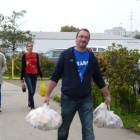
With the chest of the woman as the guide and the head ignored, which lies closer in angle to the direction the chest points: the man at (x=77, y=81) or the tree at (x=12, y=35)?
the man

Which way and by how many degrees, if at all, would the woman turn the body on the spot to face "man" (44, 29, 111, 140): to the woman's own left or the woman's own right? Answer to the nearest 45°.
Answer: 0° — they already face them

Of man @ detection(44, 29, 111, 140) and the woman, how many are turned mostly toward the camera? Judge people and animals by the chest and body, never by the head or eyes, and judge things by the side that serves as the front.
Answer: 2

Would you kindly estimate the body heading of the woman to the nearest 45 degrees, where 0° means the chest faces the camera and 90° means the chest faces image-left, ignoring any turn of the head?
approximately 0°

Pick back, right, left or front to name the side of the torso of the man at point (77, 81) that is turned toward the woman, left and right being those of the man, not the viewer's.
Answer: back

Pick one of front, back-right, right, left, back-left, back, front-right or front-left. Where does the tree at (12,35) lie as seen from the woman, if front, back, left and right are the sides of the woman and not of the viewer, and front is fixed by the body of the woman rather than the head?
back

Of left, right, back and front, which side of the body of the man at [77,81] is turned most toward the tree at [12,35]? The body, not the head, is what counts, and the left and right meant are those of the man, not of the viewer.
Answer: back
